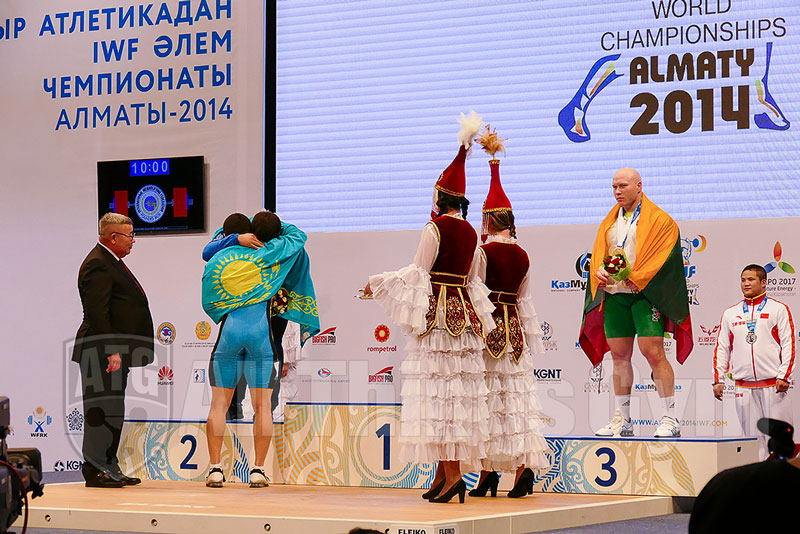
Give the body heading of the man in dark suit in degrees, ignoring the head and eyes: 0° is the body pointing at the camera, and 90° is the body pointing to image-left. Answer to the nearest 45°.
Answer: approximately 270°

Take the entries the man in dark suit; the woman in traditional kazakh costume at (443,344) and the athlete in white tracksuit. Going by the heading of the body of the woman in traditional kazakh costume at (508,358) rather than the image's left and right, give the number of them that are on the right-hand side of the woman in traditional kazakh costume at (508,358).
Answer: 1

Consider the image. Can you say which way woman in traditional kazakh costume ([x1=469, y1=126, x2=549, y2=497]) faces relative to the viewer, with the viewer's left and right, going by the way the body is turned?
facing away from the viewer and to the left of the viewer

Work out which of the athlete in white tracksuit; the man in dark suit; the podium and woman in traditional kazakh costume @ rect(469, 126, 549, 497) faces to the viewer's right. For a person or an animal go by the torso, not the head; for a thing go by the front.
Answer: the man in dark suit

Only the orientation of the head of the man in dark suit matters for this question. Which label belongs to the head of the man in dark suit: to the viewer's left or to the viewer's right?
to the viewer's right

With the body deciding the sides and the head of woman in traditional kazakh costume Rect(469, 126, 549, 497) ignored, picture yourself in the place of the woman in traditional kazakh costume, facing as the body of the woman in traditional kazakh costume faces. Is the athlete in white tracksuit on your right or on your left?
on your right

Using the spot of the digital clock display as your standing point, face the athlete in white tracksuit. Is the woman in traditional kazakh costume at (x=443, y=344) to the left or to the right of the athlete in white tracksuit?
right

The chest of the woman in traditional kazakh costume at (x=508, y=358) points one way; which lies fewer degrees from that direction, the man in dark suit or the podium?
the podium

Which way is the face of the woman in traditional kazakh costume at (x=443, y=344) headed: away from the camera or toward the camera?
away from the camera

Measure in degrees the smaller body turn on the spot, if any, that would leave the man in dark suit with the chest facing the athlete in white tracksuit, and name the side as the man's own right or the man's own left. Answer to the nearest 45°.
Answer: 0° — they already face them

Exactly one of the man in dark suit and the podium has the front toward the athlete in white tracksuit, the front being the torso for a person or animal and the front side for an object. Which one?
the man in dark suit

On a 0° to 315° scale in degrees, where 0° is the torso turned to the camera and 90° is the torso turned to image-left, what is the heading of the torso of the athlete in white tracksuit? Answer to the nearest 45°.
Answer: approximately 0°

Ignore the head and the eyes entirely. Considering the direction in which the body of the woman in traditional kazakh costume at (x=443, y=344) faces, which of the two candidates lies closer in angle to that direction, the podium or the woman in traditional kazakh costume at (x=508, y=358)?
the podium

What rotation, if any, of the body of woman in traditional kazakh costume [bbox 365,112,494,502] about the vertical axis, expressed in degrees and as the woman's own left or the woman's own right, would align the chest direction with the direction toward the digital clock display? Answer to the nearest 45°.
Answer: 0° — they already face it

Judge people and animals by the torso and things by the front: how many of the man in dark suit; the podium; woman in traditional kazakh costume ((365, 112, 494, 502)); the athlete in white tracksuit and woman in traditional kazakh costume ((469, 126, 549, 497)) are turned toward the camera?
2

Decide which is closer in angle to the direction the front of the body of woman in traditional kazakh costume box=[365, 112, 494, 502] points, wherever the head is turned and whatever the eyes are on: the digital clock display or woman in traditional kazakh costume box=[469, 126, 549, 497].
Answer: the digital clock display

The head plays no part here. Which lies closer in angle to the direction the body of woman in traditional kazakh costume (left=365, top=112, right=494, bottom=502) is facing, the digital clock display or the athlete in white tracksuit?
the digital clock display
